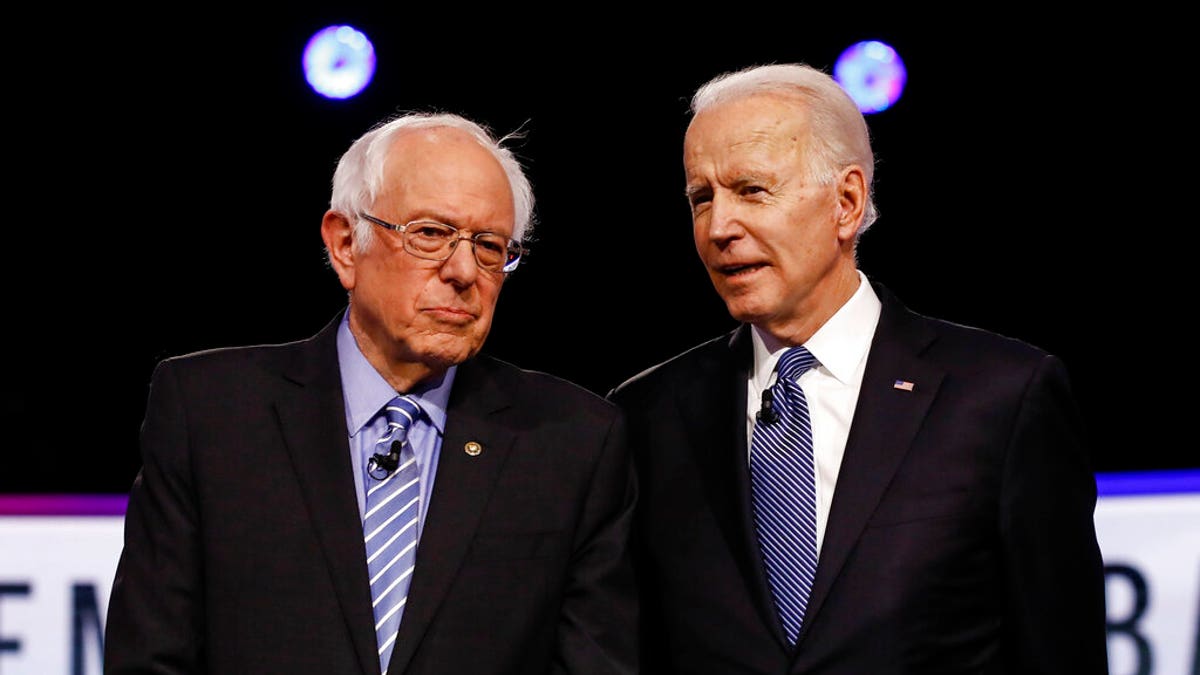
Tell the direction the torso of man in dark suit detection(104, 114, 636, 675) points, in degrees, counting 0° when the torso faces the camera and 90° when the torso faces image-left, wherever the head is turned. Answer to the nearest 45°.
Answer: approximately 0°

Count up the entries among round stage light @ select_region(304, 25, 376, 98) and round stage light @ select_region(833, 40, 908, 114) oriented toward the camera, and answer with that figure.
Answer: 2

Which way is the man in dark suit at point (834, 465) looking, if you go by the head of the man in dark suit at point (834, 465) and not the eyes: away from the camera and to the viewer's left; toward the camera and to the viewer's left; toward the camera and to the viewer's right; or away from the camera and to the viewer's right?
toward the camera and to the viewer's left

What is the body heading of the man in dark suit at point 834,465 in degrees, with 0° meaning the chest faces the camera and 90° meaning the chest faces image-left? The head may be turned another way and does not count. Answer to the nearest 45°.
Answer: approximately 45°

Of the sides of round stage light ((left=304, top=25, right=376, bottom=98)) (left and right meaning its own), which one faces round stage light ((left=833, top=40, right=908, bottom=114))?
left

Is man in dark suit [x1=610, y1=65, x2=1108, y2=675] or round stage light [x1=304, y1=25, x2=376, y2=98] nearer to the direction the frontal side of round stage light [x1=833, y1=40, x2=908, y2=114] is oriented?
the man in dark suit

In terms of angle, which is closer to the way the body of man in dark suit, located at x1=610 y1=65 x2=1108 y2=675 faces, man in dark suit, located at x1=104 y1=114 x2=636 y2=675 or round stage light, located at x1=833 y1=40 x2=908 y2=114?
the man in dark suit

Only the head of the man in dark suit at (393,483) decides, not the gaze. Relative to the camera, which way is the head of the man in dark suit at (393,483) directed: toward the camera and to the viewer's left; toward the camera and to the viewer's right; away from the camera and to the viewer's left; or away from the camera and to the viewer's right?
toward the camera and to the viewer's right

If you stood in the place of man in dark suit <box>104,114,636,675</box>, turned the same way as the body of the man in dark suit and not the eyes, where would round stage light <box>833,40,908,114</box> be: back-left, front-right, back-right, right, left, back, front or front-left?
back-left
